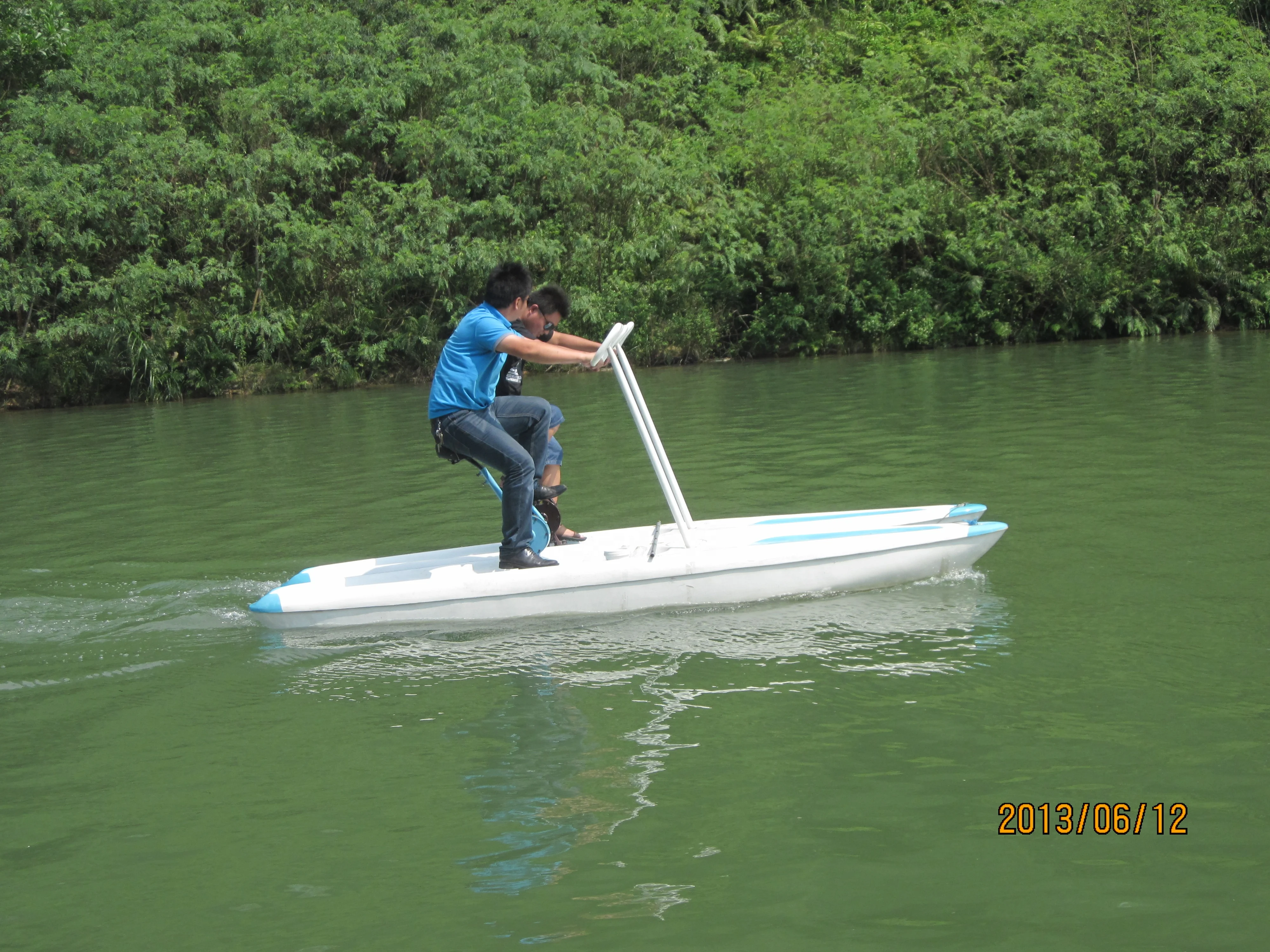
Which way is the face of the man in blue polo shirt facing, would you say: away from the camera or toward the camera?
away from the camera

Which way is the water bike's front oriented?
to the viewer's right

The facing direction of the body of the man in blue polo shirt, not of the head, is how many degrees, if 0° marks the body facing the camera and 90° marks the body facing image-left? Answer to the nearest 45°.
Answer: approximately 270°
